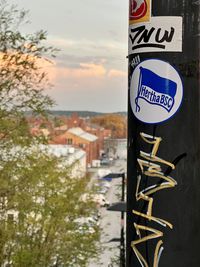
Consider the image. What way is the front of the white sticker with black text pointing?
toward the camera

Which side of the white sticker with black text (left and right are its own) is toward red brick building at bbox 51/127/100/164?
back

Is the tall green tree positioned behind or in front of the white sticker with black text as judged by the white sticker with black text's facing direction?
behind
